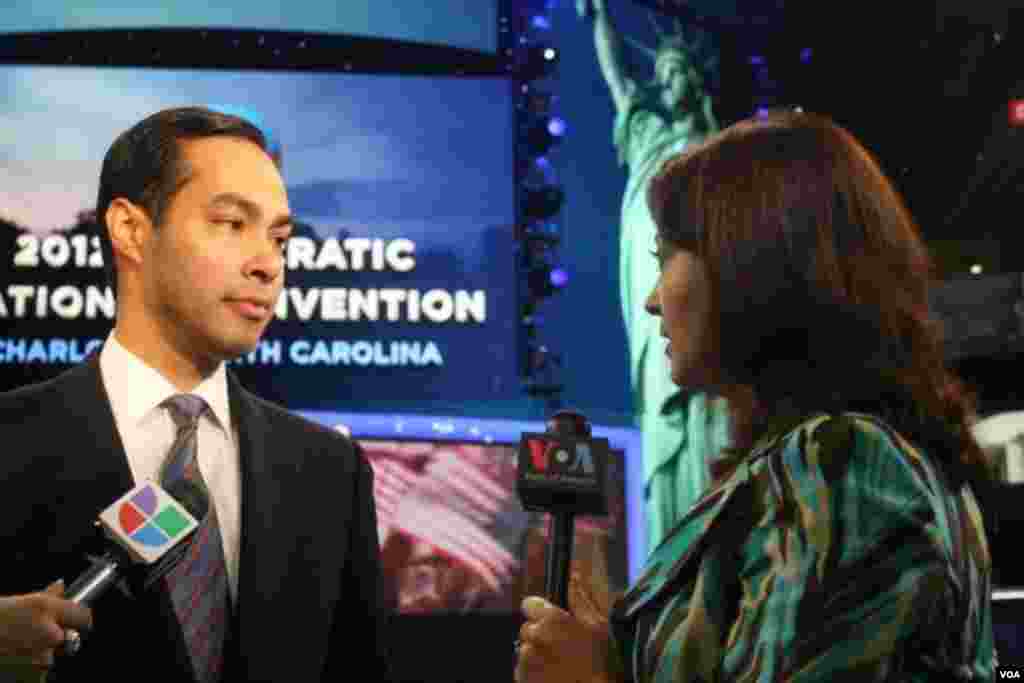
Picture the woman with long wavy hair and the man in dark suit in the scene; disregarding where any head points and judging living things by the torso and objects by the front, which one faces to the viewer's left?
the woman with long wavy hair

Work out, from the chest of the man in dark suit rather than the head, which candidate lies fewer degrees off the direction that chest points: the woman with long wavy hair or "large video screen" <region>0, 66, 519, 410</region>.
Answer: the woman with long wavy hair

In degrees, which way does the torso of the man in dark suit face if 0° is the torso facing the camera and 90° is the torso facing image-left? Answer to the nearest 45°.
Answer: approximately 315°

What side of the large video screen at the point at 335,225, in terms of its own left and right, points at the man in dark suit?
front

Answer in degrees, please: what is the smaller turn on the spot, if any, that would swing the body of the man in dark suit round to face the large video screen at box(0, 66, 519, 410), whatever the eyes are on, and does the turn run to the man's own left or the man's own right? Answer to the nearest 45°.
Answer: approximately 135° to the man's own left

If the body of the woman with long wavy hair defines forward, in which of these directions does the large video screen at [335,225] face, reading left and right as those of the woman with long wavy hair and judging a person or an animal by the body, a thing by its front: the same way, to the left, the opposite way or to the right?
to the left

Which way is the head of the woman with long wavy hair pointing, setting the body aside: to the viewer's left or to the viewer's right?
to the viewer's left

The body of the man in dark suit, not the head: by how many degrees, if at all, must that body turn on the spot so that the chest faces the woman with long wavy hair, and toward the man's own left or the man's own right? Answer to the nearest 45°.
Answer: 0° — they already face them

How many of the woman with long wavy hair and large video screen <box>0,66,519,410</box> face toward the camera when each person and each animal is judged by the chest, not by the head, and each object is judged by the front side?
1

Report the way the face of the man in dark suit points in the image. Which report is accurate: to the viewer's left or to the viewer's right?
to the viewer's right

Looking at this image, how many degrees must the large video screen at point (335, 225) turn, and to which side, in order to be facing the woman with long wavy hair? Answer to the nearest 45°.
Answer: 0° — it already faces them

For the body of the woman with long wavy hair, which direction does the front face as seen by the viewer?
to the viewer's left

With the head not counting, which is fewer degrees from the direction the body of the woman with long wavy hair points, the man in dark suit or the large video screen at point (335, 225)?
the man in dark suit
